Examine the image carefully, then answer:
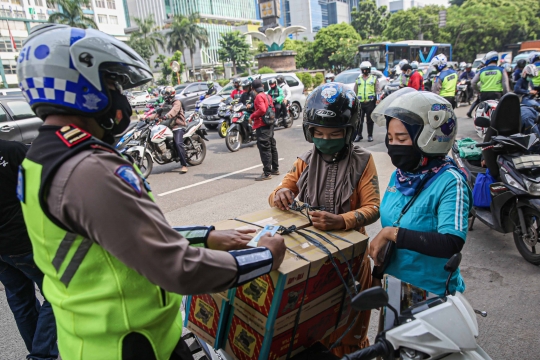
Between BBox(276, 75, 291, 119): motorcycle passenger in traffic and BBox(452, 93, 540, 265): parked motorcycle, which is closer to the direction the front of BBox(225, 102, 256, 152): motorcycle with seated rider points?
the parked motorcycle

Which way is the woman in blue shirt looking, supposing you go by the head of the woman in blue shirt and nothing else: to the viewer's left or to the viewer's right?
to the viewer's left

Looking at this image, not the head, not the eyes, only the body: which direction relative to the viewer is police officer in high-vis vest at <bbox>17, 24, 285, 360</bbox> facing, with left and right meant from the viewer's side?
facing to the right of the viewer

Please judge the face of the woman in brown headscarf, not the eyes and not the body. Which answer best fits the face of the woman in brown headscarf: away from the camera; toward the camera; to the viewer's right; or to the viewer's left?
toward the camera

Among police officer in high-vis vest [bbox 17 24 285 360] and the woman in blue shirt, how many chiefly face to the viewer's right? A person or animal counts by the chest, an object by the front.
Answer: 1

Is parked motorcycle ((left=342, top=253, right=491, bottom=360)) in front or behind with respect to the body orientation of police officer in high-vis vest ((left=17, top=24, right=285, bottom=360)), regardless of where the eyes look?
in front

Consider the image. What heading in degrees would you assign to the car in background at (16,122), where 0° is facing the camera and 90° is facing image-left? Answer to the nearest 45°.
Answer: approximately 90°

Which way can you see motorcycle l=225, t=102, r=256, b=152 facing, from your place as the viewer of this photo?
facing the viewer and to the left of the viewer
